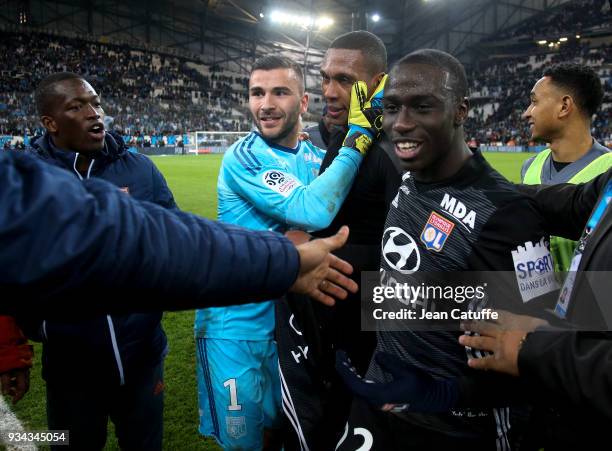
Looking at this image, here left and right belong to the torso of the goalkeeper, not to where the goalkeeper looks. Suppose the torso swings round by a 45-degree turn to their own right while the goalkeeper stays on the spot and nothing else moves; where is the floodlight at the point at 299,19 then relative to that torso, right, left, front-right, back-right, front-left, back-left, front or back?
back

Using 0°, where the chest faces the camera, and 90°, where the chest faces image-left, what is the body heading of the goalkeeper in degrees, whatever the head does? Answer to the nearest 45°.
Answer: approximately 315°

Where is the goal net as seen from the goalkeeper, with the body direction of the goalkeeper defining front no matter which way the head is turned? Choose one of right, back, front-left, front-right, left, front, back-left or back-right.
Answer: back-left
